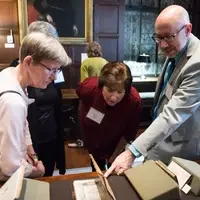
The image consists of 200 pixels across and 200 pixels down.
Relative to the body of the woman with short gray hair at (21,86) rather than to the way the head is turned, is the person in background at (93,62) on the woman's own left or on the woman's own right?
on the woman's own left

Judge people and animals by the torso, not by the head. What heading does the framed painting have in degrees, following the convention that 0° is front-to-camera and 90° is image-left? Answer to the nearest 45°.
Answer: approximately 0°

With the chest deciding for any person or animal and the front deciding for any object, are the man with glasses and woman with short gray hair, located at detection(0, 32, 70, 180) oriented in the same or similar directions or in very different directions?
very different directions

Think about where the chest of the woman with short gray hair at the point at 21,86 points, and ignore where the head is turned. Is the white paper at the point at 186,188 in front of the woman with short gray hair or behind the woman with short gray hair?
in front

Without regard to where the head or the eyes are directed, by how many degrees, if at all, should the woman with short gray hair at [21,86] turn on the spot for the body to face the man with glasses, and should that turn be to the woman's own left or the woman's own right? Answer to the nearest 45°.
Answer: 0° — they already face them

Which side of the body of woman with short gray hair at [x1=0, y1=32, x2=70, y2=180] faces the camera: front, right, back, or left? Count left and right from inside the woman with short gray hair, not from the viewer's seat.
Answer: right

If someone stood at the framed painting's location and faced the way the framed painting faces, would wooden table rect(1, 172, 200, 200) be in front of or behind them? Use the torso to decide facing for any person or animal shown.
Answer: in front

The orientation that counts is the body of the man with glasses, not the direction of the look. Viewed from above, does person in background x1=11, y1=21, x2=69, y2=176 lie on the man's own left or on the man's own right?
on the man's own right
